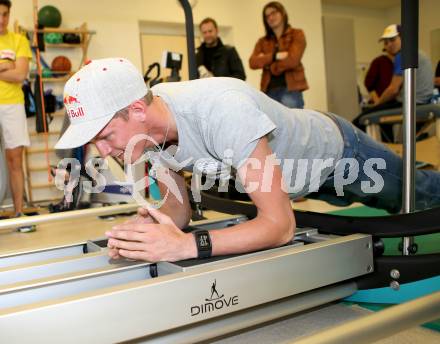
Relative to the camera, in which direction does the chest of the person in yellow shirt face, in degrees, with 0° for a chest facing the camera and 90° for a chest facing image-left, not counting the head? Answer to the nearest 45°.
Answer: approximately 0°

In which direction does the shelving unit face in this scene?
toward the camera

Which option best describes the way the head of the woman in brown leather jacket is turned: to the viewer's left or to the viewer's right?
to the viewer's left

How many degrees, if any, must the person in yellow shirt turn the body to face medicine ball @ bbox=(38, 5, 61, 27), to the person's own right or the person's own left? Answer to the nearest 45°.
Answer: approximately 180°

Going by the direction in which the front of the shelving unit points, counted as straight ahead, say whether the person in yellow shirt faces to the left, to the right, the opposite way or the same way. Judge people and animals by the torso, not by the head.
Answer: the same way

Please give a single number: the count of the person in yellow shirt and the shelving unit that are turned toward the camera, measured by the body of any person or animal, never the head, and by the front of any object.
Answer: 2

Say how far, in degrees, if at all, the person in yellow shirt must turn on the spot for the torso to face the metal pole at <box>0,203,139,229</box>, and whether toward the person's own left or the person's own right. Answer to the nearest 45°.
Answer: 0° — they already face it

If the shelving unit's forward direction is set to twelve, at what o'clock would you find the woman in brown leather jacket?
The woman in brown leather jacket is roughly at 11 o'clock from the shelving unit.

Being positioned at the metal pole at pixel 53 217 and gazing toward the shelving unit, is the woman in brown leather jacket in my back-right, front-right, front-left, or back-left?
front-right

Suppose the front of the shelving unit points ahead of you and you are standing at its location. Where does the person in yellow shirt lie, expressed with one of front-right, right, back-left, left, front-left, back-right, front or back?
front

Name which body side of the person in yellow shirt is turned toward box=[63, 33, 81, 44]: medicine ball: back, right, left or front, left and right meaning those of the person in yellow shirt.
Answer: back
